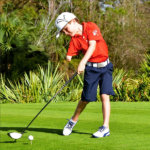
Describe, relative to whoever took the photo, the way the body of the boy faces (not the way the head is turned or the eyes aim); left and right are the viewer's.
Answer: facing the viewer and to the left of the viewer

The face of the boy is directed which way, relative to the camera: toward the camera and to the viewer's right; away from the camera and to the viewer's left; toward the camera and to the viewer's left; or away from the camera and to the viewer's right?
toward the camera and to the viewer's left

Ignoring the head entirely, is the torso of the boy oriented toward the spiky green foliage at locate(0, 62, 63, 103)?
no
